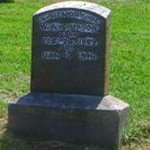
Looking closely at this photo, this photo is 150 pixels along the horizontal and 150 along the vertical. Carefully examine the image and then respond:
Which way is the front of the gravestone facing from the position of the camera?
facing the viewer
